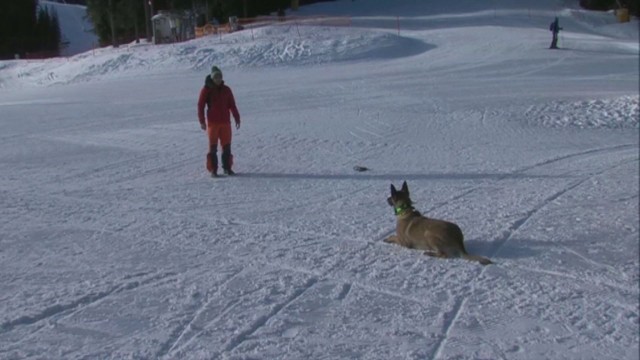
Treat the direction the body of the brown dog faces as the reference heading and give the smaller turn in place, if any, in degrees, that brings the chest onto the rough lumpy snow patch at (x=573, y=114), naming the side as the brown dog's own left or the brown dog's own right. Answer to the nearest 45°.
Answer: approximately 45° to the brown dog's own right

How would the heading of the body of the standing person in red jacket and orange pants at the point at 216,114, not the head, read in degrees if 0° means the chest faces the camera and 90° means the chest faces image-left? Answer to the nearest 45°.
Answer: approximately 315°

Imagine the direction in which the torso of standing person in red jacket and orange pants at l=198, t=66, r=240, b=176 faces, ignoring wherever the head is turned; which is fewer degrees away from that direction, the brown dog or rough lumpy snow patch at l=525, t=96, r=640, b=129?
the brown dog

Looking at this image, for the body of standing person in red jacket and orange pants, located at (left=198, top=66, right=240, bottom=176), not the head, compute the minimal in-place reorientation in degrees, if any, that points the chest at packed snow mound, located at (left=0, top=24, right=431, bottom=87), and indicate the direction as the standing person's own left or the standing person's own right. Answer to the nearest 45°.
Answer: approximately 135° to the standing person's own left

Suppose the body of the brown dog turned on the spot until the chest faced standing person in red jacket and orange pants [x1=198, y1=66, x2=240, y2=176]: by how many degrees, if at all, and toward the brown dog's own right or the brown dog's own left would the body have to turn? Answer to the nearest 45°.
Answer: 0° — it already faces them

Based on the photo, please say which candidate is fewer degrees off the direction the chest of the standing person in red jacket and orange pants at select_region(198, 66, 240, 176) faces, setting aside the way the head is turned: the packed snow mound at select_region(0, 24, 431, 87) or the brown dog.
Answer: the brown dog

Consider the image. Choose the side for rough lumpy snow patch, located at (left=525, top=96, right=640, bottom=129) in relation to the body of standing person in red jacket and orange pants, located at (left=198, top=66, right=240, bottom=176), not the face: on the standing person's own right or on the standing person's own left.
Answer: on the standing person's own left

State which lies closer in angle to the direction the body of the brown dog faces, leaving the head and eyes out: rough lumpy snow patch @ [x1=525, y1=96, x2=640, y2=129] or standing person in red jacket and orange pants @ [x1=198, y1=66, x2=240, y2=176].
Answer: the standing person in red jacket and orange pants

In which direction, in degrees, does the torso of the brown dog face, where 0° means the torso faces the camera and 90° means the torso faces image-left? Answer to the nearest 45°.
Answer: approximately 135°

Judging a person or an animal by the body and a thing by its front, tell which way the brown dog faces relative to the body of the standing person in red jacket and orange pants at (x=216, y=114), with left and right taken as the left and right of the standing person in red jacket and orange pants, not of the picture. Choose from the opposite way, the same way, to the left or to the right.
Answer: the opposite way

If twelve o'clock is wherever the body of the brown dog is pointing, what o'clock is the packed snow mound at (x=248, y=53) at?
The packed snow mound is roughly at 1 o'clock from the brown dog.

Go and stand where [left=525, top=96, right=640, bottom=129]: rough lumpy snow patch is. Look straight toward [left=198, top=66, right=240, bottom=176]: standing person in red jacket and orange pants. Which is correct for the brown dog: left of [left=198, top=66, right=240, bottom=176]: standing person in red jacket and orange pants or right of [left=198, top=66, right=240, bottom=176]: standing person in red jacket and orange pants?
left
